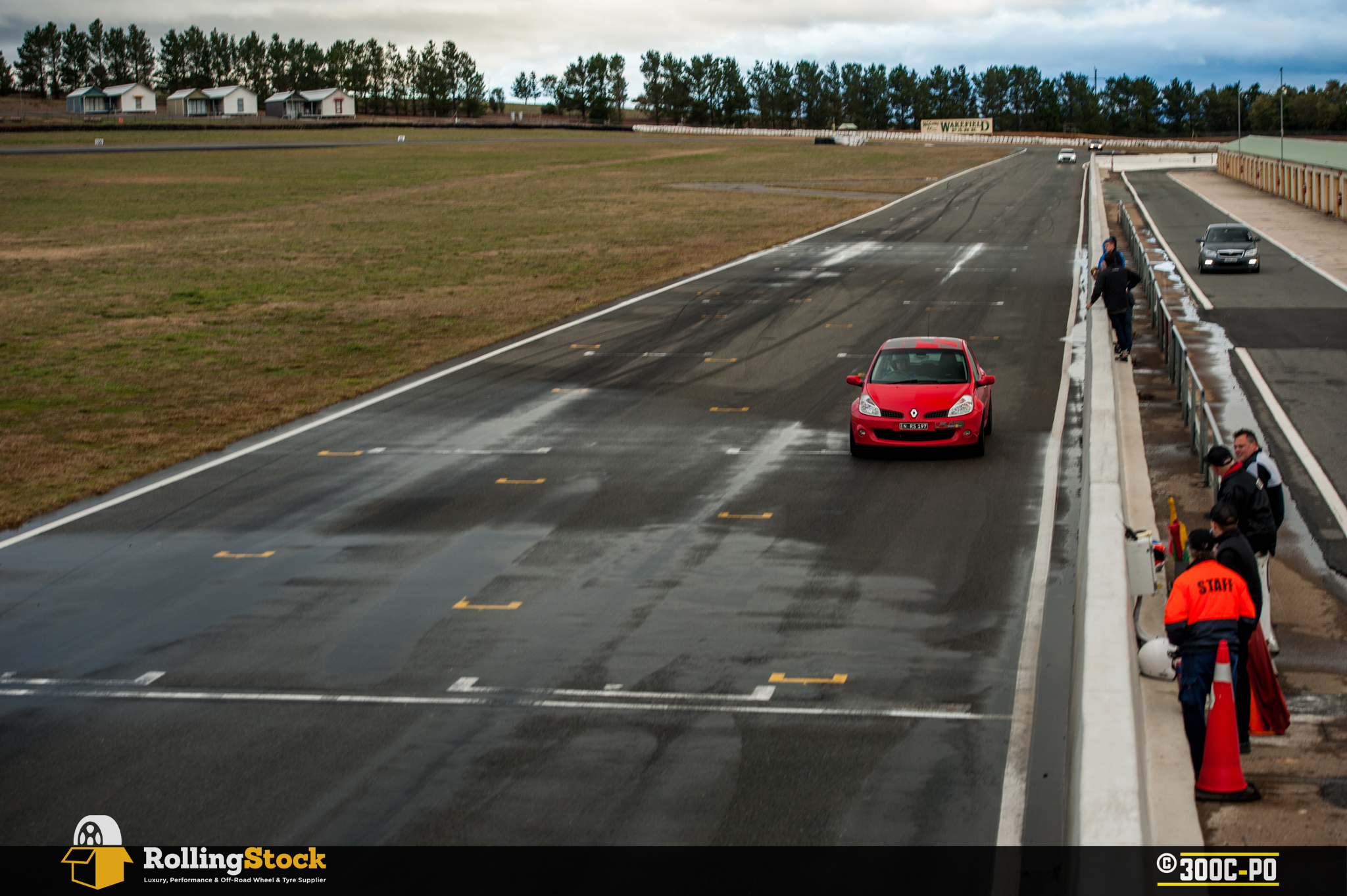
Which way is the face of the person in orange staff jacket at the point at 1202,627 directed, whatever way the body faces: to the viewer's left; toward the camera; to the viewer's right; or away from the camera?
away from the camera

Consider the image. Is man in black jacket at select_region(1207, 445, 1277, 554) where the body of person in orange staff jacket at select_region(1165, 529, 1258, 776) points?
yes

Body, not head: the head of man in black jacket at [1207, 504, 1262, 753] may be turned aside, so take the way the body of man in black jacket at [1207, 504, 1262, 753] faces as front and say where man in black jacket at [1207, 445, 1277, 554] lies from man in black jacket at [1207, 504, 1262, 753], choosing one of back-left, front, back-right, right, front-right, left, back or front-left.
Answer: front-right

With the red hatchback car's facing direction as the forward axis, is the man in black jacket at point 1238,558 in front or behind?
in front

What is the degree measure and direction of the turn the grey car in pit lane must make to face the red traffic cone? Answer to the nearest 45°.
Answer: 0° — it already faces it

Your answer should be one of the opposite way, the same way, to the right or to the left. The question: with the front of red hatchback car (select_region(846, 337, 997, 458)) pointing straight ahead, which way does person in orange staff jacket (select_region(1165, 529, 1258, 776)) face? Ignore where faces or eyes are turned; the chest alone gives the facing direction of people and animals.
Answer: the opposite way

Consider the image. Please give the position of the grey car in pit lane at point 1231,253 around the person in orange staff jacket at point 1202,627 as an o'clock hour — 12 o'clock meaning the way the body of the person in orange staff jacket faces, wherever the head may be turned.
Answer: The grey car in pit lane is roughly at 12 o'clock from the person in orange staff jacket.

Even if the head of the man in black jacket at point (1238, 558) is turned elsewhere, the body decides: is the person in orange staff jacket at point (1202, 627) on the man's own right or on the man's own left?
on the man's own left

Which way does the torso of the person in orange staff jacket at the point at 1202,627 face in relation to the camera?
away from the camera

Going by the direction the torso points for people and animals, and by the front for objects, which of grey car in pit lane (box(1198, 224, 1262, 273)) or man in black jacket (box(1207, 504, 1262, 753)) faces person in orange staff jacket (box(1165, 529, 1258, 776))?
the grey car in pit lane

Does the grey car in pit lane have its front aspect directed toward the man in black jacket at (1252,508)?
yes

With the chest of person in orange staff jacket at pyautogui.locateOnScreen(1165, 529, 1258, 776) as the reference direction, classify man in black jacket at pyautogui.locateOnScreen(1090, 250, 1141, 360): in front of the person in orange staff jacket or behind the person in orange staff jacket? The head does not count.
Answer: in front

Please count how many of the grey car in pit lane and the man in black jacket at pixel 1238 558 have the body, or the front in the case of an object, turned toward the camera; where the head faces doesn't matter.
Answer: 1
